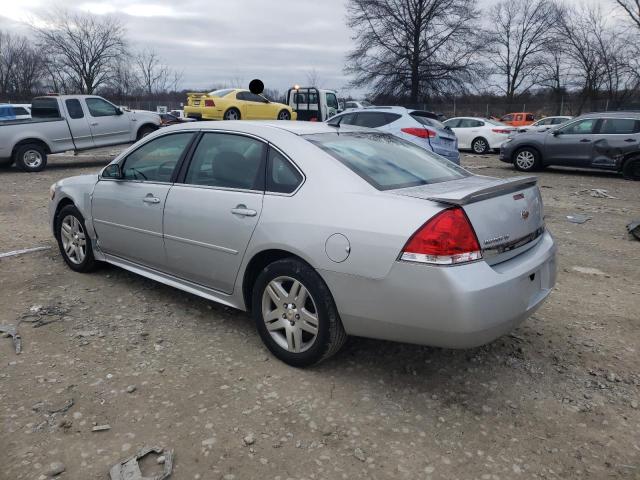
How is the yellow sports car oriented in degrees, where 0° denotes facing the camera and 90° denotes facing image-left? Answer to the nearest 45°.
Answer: approximately 225°

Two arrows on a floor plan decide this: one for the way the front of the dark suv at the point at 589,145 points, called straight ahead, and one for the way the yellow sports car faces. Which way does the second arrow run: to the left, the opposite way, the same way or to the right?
to the right

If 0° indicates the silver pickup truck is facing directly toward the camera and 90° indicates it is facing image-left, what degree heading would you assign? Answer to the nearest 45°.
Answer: approximately 225°

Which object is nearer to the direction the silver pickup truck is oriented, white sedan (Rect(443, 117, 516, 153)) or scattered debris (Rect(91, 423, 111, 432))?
the white sedan

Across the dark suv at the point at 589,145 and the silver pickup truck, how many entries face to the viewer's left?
1

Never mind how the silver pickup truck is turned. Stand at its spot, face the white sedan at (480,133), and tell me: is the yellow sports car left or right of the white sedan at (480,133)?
left

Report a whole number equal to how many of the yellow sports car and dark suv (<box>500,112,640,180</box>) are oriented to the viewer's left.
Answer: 1

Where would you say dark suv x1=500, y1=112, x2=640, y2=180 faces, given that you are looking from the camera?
facing to the left of the viewer

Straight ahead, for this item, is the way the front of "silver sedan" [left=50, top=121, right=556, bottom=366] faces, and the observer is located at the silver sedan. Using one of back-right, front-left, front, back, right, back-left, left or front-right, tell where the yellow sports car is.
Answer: front-right

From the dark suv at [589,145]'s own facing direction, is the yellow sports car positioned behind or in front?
in front

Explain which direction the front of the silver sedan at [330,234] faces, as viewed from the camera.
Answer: facing away from the viewer and to the left of the viewer

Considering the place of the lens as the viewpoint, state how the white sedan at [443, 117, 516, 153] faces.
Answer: facing away from the viewer and to the left of the viewer

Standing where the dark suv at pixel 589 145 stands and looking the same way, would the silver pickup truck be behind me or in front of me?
in front

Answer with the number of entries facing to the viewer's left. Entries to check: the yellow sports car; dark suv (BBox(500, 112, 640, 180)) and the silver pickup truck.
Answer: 1

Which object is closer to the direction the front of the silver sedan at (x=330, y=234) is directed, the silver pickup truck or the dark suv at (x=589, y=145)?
the silver pickup truck
